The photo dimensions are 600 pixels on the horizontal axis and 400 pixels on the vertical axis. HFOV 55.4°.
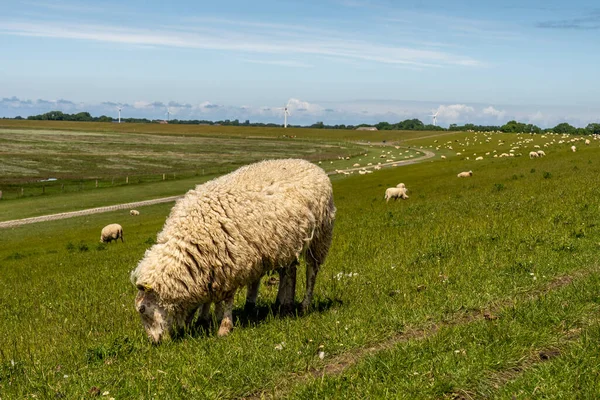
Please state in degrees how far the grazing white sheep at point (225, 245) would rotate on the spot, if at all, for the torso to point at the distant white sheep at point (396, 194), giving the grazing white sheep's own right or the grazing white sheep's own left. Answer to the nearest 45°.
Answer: approximately 135° to the grazing white sheep's own right

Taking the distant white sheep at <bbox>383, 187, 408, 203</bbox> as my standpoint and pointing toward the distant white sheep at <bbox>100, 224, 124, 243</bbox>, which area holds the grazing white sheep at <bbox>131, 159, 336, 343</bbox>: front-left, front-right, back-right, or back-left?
front-left

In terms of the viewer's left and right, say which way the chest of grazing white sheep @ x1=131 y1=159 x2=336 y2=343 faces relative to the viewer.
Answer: facing the viewer and to the left of the viewer

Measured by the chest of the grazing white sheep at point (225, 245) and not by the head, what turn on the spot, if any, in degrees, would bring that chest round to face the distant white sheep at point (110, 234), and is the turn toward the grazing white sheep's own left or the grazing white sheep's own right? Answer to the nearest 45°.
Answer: approximately 135° to the grazing white sheep's own right

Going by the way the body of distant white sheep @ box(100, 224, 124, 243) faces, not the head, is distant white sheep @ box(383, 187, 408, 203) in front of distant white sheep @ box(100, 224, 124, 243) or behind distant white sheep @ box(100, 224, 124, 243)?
behind

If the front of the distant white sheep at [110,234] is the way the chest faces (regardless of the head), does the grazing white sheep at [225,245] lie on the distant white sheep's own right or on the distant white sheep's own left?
on the distant white sheep's own left

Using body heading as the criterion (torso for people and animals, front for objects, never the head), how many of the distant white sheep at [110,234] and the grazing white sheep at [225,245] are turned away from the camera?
0

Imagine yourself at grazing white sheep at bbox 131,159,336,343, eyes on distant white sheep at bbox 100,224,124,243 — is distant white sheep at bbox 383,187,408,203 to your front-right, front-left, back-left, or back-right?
front-right

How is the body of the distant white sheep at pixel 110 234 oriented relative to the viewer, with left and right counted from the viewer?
facing to the left of the viewer

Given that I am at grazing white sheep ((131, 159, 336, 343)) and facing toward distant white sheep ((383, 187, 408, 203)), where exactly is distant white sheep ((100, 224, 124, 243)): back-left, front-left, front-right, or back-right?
front-left
